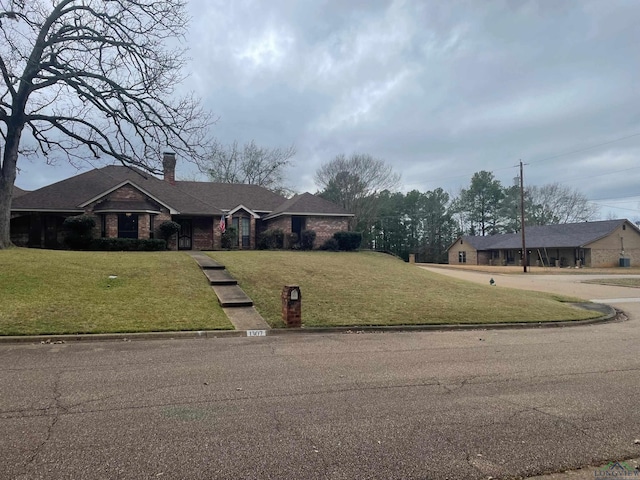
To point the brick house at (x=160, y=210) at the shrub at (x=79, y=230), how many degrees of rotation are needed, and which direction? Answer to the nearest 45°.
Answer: approximately 45° to its right

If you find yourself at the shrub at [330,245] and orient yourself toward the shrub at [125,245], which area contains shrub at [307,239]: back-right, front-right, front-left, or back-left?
front-right

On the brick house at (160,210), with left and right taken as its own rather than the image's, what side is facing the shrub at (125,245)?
front

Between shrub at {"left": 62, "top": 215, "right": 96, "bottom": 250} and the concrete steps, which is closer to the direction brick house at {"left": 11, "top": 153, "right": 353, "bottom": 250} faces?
the concrete steps

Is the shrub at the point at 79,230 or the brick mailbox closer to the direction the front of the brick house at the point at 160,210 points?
the brick mailbox

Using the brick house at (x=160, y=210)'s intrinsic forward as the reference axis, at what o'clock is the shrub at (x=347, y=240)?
The shrub is roughly at 9 o'clock from the brick house.

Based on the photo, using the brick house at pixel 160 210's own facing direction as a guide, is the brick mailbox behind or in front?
in front

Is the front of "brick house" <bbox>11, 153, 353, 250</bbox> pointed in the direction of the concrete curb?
yes

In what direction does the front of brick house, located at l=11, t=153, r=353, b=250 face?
toward the camera

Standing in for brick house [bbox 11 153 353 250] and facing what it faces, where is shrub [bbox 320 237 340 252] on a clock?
The shrub is roughly at 9 o'clock from the brick house.
